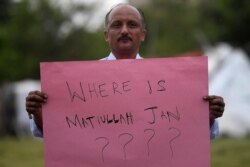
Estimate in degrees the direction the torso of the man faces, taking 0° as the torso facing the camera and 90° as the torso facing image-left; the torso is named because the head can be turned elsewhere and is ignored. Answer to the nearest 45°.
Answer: approximately 0°

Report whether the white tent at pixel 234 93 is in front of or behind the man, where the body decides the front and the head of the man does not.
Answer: behind
